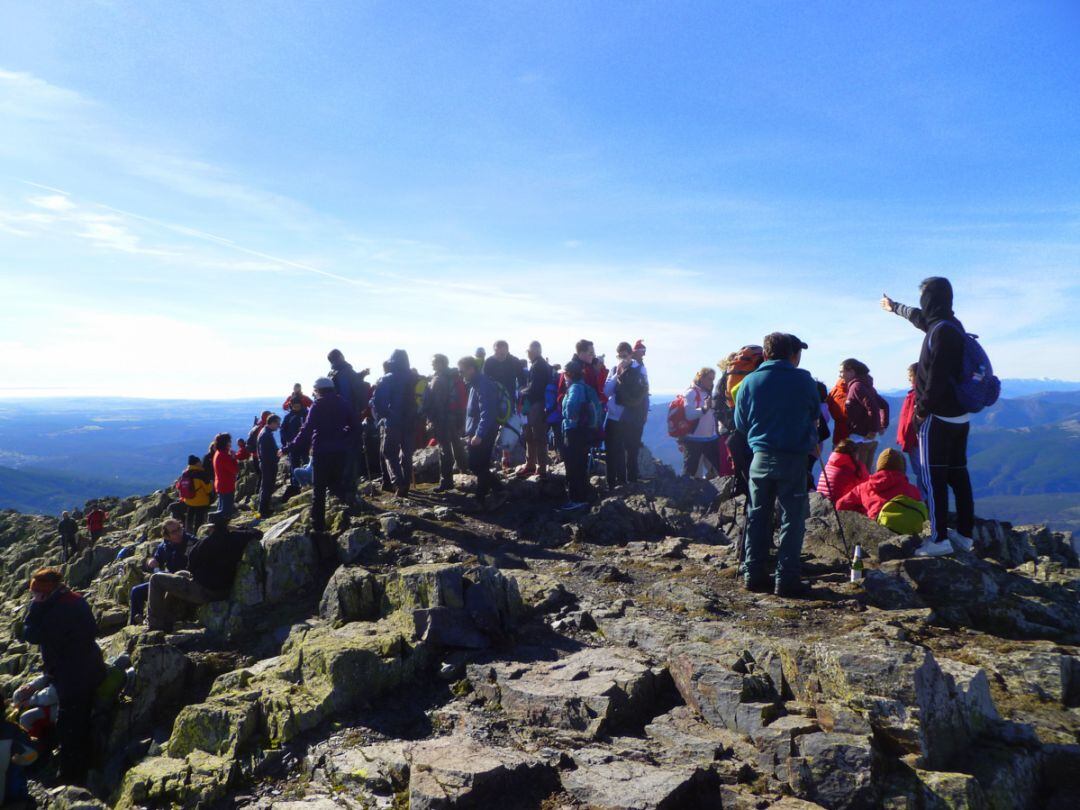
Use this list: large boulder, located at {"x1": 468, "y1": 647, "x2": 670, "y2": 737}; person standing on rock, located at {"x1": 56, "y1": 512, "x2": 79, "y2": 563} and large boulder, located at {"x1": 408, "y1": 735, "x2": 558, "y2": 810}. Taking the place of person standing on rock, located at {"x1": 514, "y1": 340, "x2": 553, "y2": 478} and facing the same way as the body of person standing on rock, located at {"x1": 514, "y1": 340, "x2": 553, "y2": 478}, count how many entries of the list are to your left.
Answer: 2

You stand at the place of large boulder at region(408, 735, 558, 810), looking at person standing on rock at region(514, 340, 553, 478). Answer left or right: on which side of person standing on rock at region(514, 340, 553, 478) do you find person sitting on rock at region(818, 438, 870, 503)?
right

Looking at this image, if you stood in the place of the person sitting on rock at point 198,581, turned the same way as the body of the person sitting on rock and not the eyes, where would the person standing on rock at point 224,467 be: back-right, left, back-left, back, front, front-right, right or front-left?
right

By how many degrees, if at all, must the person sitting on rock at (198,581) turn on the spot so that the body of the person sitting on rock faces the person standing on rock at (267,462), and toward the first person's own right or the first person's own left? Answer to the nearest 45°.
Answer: approximately 90° to the first person's own right

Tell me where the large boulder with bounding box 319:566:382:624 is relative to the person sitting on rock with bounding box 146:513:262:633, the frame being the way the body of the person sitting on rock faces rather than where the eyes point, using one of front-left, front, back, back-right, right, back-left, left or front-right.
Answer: back-left

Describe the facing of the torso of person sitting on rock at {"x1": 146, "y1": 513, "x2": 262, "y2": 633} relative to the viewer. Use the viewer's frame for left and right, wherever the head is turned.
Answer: facing to the left of the viewer

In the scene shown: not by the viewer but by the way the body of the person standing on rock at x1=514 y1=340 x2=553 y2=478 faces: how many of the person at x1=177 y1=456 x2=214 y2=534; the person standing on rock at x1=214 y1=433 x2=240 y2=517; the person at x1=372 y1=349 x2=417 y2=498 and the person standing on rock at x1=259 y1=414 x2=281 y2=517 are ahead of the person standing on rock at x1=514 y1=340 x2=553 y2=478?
4

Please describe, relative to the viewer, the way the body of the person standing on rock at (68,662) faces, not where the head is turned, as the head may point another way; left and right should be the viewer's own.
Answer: facing to the left of the viewer

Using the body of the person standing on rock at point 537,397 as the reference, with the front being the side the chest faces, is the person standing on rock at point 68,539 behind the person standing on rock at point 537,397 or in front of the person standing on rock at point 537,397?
in front
